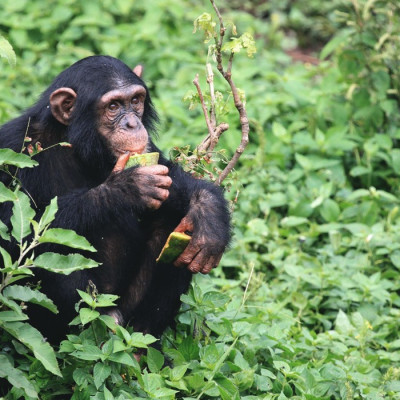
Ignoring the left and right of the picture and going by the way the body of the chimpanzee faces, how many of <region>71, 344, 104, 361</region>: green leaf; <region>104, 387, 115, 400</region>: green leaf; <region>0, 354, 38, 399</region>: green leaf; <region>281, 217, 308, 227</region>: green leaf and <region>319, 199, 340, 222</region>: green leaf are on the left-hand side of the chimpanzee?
2

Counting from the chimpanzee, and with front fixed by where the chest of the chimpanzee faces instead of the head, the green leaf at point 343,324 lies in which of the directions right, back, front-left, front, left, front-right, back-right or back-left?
front-left

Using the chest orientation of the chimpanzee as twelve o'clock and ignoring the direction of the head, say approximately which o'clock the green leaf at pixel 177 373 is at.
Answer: The green leaf is roughly at 1 o'clock from the chimpanzee.

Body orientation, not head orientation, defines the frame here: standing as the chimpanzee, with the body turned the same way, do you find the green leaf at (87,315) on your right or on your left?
on your right

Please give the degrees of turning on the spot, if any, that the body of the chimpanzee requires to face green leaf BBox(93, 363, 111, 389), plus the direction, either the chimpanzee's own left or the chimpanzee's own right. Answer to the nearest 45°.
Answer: approximately 45° to the chimpanzee's own right

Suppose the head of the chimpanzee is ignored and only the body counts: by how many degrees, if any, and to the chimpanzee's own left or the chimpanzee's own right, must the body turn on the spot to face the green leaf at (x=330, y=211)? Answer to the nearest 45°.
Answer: approximately 90° to the chimpanzee's own left

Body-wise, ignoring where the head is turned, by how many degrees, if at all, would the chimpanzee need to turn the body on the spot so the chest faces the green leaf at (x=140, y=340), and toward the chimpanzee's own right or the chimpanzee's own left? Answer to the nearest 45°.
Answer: approximately 45° to the chimpanzee's own right

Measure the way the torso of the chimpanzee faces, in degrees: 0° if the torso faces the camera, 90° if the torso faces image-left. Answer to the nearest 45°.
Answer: approximately 315°

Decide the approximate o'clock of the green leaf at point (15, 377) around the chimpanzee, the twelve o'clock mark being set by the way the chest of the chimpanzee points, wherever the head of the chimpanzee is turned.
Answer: The green leaf is roughly at 2 o'clock from the chimpanzee.

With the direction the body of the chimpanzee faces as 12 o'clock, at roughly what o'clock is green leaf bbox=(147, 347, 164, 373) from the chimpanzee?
The green leaf is roughly at 1 o'clock from the chimpanzee.
